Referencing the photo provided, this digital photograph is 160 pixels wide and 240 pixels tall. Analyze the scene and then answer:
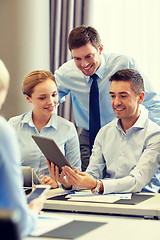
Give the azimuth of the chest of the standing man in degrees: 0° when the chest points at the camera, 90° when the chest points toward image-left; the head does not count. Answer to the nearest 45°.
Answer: approximately 0°

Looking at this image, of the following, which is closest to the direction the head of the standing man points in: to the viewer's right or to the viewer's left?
to the viewer's left
